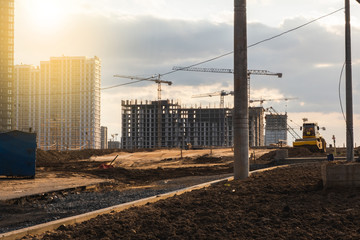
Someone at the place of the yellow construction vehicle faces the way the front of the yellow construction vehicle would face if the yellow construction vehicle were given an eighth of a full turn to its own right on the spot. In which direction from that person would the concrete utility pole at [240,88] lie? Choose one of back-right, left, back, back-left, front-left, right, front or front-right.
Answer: left

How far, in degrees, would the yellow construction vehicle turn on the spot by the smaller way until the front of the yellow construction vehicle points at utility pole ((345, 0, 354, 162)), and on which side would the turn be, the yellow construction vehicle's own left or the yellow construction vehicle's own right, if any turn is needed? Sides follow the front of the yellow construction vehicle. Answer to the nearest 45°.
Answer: approximately 45° to the yellow construction vehicle's own left

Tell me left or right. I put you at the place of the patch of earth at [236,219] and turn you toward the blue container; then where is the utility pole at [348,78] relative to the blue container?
right

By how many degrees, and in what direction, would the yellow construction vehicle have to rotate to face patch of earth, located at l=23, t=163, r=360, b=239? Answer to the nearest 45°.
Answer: approximately 45° to its left

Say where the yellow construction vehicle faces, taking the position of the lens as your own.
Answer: facing the viewer and to the left of the viewer

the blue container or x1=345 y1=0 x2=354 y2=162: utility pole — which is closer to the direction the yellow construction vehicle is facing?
the blue container

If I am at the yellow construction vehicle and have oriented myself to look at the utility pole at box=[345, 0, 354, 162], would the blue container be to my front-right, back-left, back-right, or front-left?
front-right

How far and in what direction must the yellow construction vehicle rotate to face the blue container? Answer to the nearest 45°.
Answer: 0° — it already faces it
